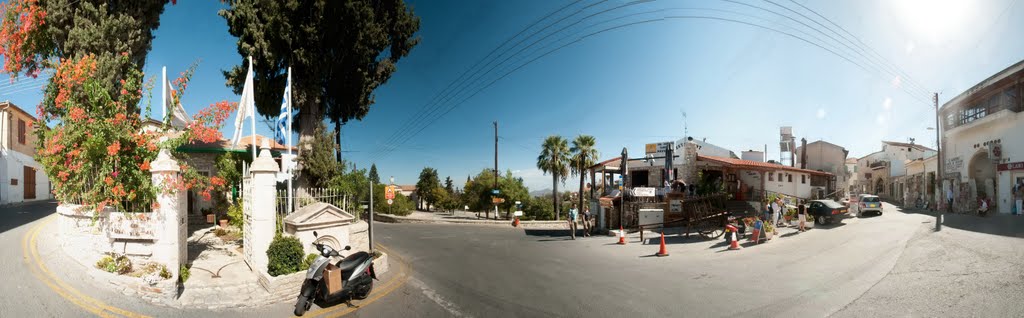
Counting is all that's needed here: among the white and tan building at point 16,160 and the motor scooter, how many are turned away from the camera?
0

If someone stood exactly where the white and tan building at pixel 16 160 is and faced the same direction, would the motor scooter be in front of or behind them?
in front

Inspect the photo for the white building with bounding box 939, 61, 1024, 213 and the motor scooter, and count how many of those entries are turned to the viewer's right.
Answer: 0

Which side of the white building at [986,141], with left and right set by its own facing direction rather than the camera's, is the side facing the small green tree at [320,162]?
front

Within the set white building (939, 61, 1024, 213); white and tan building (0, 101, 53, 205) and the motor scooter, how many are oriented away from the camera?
0

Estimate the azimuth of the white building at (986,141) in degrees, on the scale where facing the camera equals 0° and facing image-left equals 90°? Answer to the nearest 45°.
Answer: approximately 45°

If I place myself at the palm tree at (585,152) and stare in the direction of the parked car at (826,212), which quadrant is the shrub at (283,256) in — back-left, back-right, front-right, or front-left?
front-right

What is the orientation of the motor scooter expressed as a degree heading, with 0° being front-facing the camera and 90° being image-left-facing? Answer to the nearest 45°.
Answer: approximately 45°

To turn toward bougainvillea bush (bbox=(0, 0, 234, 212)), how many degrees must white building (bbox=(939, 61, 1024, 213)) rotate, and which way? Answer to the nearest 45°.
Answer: approximately 45° to its left
